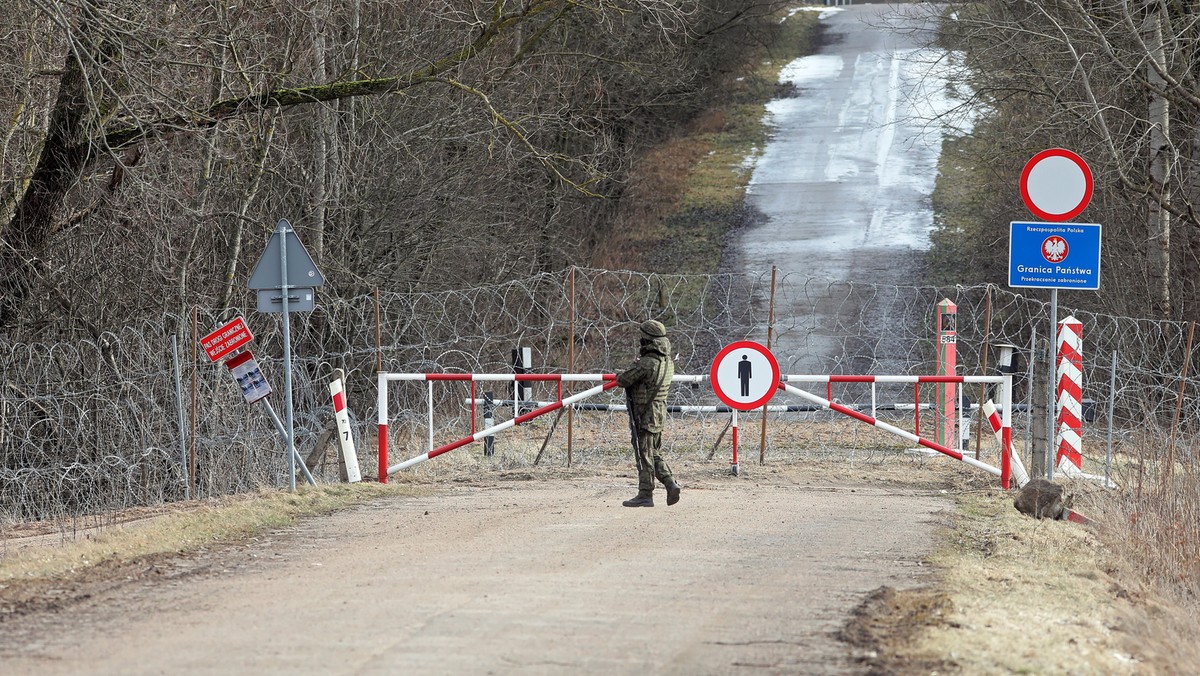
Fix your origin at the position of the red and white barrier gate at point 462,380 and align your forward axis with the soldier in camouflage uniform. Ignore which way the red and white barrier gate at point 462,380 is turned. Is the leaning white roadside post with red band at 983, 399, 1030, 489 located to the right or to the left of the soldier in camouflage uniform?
left

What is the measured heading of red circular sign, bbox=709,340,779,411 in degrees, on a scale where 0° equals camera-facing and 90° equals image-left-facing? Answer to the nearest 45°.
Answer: approximately 0°

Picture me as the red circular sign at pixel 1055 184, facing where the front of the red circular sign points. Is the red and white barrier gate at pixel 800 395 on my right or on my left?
on my right

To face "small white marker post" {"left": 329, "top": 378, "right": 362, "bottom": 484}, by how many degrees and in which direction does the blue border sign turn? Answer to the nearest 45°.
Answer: approximately 90° to its right

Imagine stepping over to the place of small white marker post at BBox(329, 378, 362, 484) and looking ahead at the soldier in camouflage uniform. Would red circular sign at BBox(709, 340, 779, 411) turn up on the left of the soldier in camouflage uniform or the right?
left

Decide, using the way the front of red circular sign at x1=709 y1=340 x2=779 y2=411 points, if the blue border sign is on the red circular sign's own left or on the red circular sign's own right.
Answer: on the red circular sign's own left

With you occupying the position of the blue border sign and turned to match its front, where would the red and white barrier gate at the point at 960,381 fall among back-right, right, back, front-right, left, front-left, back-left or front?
back-right
